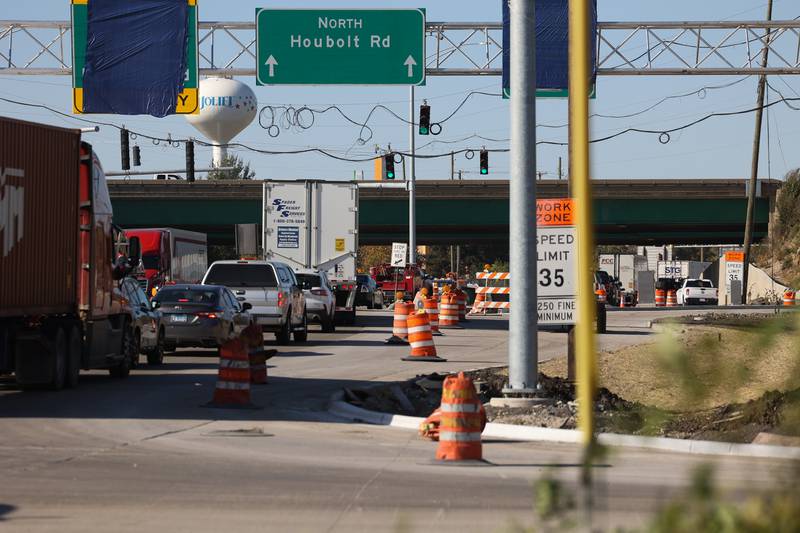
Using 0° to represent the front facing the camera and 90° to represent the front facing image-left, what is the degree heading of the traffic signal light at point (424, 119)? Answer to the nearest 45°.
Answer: approximately 0°

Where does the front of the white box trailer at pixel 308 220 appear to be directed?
away from the camera

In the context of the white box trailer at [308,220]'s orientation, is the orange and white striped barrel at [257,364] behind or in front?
behind

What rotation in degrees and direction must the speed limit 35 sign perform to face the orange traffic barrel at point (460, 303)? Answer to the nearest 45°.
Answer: approximately 180°

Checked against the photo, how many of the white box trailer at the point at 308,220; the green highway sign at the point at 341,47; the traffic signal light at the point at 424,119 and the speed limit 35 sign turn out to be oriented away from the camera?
1

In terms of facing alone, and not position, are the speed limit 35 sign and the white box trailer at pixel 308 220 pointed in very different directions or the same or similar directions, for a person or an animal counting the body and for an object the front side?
very different directions

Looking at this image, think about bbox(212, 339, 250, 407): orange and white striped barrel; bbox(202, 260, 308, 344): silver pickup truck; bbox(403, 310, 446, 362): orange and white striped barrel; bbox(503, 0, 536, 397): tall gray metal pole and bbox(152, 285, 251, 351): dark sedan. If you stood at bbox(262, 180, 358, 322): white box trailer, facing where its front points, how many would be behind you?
5

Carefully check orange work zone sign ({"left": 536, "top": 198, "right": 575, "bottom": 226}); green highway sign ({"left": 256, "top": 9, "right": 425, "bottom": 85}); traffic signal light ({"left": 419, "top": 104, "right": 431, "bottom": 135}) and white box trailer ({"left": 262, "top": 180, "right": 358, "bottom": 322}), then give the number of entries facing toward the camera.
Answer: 3

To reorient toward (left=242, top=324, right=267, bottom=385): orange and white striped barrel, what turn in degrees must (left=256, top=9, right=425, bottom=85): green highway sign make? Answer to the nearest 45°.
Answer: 0° — it already faces it

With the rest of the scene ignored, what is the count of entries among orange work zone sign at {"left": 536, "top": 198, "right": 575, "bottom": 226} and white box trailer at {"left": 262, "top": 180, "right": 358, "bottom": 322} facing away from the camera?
1

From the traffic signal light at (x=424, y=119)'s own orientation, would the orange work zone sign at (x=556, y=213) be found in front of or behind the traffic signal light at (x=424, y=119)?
in front

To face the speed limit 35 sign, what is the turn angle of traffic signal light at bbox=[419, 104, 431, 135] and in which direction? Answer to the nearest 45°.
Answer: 0° — it already faces it

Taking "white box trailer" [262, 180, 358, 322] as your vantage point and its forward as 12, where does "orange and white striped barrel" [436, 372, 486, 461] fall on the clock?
The orange and white striped barrel is roughly at 6 o'clock from the white box trailer.

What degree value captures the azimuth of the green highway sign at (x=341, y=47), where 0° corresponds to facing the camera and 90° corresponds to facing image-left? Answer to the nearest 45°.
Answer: approximately 0°

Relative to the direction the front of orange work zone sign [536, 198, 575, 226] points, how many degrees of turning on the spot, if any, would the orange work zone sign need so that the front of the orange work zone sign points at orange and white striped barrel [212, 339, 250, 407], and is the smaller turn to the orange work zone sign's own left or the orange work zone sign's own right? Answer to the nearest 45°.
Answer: approximately 90° to the orange work zone sign's own right
